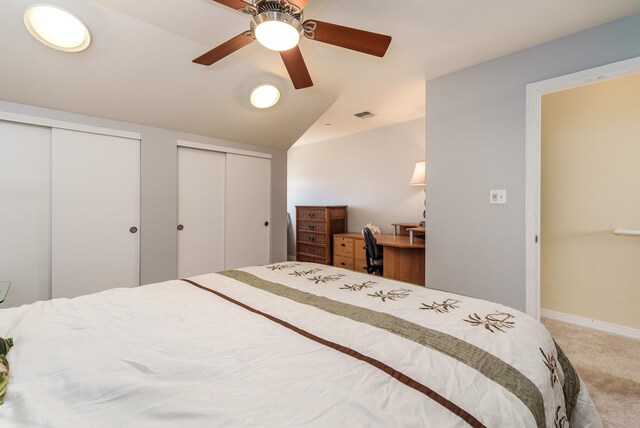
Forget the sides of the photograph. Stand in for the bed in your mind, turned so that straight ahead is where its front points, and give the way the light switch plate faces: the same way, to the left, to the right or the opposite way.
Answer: the opposite way

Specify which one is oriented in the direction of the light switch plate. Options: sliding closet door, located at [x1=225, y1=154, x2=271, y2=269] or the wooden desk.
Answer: the sliding closet door

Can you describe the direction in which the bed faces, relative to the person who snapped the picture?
facing away from the viewer and to the right of the viewer

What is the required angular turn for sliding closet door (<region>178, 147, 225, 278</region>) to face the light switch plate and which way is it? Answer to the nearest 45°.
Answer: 0° — it already faces it

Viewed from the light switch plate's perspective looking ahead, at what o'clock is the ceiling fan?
The ceiling fan is roughly at 1 o'clock from the light switch plate.

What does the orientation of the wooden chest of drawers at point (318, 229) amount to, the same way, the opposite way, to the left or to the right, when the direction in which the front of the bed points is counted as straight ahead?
the opposite way

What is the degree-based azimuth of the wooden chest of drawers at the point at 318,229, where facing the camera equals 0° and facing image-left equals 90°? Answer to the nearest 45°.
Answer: approximately 45°

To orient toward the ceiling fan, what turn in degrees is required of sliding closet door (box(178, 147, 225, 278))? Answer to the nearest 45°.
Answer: approximately 45° to its right
